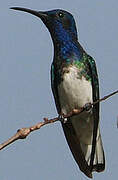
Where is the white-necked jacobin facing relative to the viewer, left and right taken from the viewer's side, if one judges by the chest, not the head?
facing the viewer and to the left of the viewer
